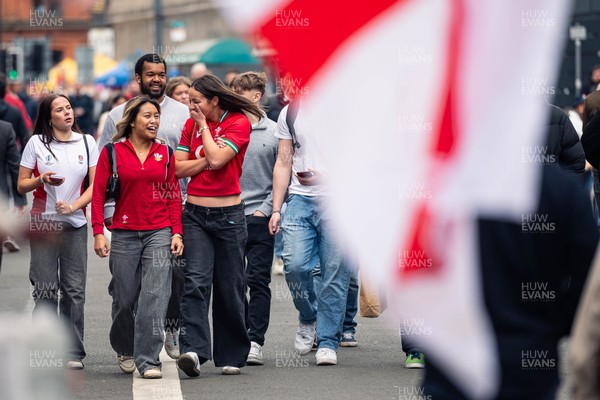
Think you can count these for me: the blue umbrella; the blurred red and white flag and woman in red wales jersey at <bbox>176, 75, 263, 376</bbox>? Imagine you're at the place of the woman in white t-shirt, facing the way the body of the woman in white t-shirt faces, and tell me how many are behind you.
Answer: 1

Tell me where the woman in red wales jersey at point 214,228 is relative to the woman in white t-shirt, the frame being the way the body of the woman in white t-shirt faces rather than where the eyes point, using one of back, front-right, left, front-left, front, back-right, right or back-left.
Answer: front-left

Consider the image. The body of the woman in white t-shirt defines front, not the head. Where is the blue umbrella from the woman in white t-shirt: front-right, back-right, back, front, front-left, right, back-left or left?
back

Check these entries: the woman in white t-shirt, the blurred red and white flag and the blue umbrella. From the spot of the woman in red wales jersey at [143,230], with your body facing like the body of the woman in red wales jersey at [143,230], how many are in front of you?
1

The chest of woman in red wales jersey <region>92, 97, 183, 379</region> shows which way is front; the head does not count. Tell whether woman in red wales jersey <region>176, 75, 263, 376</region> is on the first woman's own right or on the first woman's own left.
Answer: on the first woman's own left

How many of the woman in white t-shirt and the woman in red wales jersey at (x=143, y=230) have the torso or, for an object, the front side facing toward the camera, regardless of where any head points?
2

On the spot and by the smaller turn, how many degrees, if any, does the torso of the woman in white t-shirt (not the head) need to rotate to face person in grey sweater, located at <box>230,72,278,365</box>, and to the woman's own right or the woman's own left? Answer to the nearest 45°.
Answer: approximately 90° to the woman's own left

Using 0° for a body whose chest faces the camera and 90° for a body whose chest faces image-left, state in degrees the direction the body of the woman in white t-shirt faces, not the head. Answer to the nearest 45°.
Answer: approximately 0°

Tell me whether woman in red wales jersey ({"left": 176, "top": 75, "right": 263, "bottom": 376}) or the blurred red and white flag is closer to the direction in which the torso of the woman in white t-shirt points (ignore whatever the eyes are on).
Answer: the blurred red and white flag
